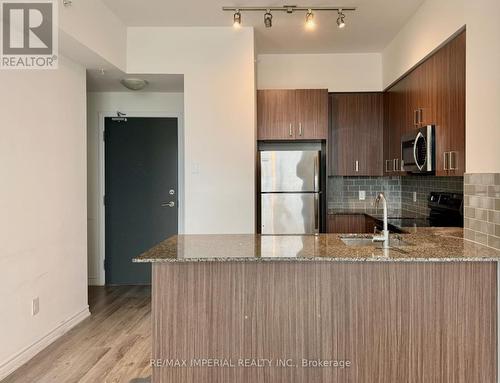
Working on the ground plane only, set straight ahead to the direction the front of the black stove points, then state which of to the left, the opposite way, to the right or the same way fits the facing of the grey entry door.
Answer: to the left

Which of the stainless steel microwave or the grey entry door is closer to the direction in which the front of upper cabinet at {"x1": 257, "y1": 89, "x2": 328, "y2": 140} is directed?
the stainless steel microwave

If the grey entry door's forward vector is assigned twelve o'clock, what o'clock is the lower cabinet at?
The lower cabinet is roughly at 10 o'clock from the grey entry door.

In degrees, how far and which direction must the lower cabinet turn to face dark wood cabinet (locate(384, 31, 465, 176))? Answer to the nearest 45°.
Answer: approximately 45° to its left

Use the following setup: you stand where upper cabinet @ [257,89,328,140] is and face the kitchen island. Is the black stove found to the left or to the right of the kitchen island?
left

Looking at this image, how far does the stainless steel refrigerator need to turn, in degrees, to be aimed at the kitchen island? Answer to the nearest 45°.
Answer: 0° — it already faces it

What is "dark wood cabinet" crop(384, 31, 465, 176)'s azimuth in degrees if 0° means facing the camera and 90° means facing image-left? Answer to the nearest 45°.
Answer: approximately 45°

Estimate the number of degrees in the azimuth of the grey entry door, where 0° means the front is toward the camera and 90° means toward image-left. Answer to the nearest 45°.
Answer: approximately 0°

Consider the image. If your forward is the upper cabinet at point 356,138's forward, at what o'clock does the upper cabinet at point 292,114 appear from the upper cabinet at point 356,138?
the upper cabinet at point 292,114 is roughly at 2 o'clock from the upper cabinet at point 356,138.
